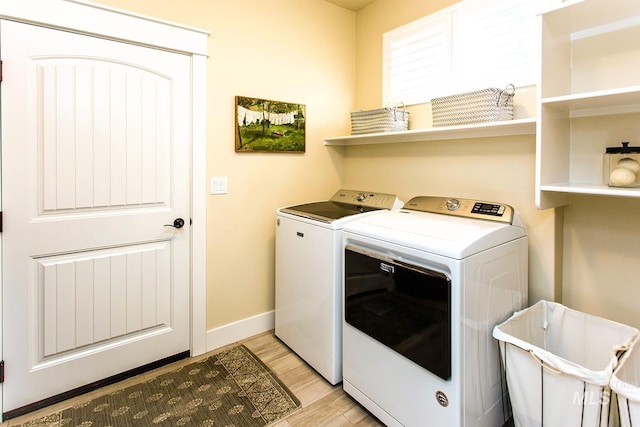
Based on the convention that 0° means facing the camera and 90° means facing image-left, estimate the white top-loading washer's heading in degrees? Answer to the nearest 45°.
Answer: approximately 45°

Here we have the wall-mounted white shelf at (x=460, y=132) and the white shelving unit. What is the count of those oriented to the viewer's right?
0

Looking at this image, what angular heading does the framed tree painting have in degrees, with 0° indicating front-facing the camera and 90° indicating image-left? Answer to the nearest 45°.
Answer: approximately 315°

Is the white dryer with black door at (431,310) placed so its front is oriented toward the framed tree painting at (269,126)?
no

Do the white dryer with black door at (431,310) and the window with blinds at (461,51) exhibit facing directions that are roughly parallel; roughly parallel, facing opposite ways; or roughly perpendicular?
roughly parallel

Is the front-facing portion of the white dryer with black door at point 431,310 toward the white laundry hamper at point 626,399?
no

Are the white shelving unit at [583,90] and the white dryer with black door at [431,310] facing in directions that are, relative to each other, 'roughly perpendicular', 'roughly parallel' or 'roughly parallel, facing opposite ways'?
roughly parallel

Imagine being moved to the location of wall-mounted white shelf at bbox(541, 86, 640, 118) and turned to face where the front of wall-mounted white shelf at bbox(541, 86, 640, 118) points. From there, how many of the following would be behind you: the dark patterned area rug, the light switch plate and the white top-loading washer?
0

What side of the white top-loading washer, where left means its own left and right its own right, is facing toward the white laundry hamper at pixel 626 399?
left

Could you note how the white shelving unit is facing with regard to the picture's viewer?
facing the viewer and to the left of the viewer

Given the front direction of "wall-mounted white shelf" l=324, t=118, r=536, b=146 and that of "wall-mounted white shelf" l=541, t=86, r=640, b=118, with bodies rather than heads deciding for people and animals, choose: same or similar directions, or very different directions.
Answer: same or similar directions

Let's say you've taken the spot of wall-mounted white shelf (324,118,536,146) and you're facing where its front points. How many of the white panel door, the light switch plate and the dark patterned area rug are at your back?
0

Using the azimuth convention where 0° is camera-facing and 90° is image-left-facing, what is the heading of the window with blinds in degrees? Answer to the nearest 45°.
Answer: approximately 45°

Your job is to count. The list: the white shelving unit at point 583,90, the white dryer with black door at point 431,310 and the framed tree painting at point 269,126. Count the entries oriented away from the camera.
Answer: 0
